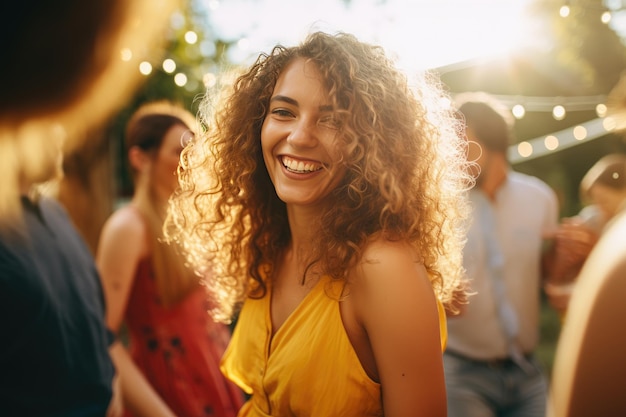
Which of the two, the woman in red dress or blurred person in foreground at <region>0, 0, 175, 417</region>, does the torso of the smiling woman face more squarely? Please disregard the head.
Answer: the blurred person in foreground

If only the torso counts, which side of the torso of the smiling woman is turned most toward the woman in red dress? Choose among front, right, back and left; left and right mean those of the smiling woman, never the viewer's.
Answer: right

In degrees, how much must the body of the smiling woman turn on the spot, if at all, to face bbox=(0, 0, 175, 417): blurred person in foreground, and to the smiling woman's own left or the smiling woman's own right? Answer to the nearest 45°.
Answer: approximately 45° to the smiling woman's own right

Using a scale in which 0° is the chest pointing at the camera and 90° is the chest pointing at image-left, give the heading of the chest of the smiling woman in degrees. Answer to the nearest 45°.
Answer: approximately 45°
